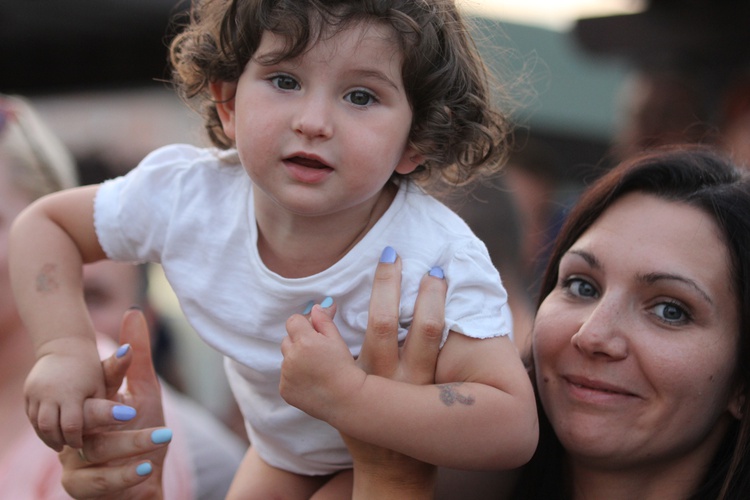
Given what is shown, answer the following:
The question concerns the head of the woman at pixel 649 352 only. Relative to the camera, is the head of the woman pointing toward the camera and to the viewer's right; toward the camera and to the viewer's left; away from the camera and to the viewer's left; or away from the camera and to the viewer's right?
toward the camera and to the viewer's left

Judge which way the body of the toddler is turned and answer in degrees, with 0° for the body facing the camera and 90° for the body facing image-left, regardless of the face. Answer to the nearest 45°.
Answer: approximately 0°

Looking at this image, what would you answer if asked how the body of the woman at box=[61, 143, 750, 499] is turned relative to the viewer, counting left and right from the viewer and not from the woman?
facing the viewer and to the left of the viewer
